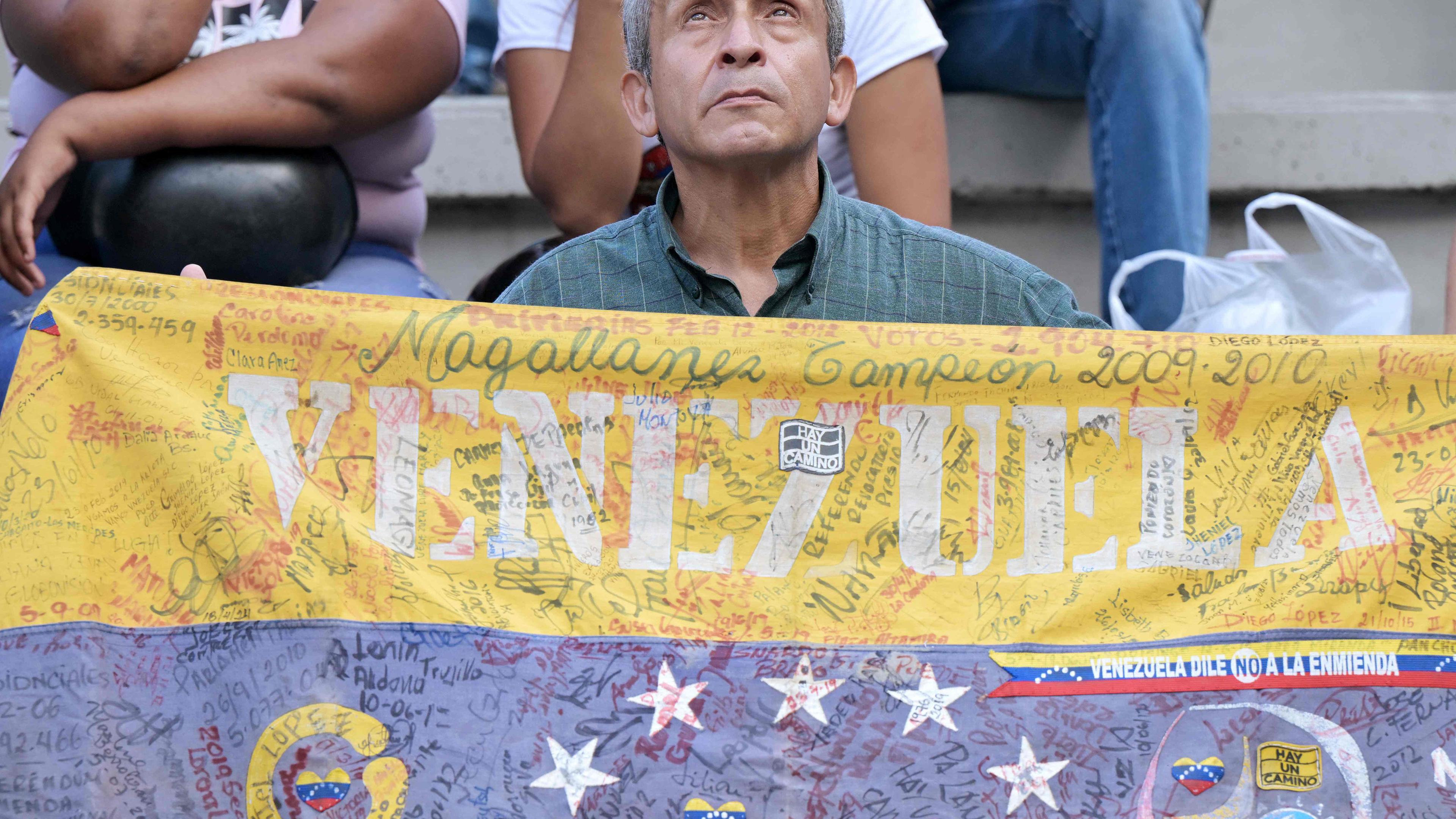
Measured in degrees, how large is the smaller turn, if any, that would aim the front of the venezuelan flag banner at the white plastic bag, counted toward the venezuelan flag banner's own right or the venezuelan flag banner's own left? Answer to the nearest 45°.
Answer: approximately 135° to the venezuelan flag banner's own left

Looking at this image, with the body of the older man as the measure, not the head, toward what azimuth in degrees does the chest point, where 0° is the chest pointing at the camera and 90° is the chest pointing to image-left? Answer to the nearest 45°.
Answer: approximately 0°

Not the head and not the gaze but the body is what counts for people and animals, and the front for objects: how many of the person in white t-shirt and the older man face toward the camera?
2

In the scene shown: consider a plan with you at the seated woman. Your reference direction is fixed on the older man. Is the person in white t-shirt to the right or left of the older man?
left

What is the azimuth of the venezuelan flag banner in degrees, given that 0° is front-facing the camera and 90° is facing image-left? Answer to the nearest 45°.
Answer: approximately 0°

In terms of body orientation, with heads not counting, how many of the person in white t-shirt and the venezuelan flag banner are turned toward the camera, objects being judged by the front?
2

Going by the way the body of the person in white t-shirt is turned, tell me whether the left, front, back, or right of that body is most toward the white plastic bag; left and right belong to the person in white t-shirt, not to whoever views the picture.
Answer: left

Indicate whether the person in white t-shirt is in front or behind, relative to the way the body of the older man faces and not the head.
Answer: behind

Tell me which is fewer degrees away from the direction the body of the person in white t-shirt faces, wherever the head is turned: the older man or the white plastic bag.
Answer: the older man
